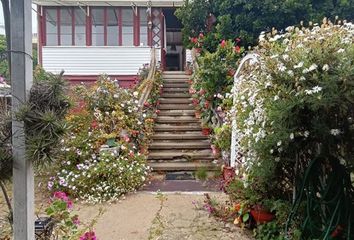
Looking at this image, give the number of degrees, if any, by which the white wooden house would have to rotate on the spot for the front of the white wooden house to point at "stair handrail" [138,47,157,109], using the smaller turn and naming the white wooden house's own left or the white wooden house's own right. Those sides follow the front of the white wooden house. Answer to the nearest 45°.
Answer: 0° — it already faces it

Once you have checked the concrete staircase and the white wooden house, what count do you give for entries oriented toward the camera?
2

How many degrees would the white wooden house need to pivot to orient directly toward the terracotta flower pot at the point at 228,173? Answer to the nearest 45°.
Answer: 0° — it already faces it

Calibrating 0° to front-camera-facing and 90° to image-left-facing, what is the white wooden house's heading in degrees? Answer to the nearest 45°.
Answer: approximately 0°

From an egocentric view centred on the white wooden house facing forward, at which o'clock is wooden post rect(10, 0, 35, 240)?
The wooden post is roughly at 12 o'clock from the white wooden house.
